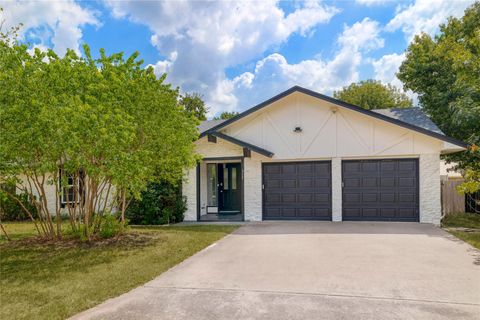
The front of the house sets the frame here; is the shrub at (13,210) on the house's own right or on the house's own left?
on the house's own right

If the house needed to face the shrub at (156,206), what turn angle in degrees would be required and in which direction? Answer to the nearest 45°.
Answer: approximately 90° to its right

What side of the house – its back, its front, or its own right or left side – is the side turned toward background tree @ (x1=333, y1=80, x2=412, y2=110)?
back

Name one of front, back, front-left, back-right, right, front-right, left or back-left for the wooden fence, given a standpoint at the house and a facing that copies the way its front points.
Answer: back-left

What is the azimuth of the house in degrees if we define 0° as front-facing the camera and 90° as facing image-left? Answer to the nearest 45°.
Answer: approximately 0°
